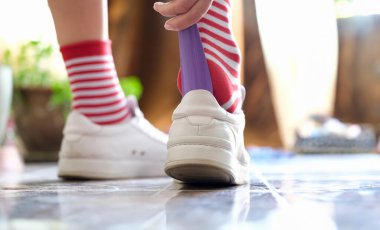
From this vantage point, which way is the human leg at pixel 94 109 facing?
to the viewer's right

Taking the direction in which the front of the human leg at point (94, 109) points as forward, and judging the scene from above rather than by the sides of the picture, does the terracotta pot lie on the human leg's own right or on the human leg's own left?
on the human leg's own left
